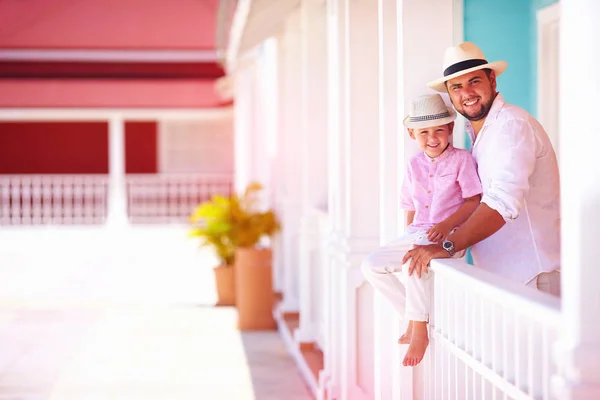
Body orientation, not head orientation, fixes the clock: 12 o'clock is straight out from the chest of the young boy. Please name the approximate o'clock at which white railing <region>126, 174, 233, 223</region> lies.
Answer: The white railing is roughly at 4 o'clock from the young boy.

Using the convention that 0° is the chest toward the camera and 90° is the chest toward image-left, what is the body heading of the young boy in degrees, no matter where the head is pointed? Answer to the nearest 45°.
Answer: approximately 45°

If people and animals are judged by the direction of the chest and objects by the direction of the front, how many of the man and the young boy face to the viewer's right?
0

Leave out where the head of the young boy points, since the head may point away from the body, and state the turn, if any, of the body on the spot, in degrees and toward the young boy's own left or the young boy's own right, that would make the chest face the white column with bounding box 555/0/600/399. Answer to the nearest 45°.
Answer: approximately 45° to the young boy's own left

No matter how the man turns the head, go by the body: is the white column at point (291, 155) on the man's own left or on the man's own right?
on the man's own right

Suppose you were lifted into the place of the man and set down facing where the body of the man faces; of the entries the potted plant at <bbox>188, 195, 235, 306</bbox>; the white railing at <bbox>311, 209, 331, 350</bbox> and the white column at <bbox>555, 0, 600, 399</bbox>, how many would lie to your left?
1
